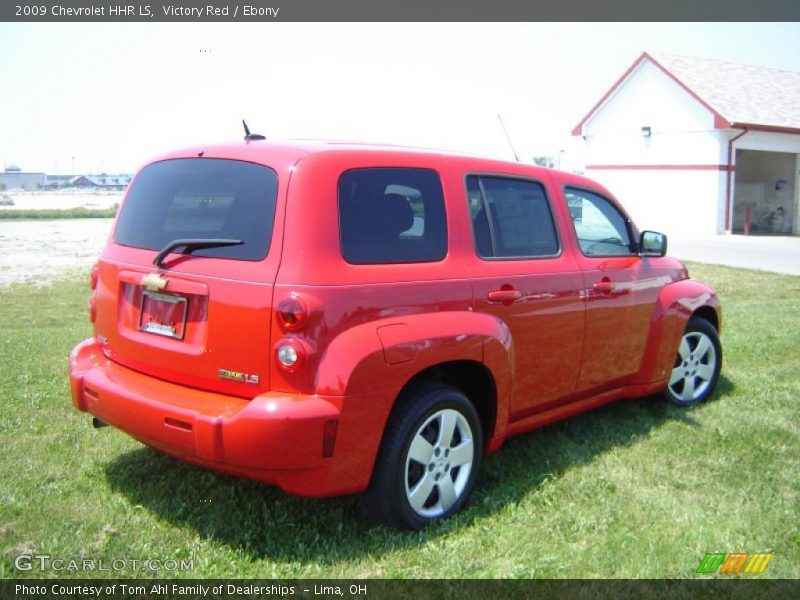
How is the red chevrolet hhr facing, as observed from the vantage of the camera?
facing away from the viewer and to the right of the viewer

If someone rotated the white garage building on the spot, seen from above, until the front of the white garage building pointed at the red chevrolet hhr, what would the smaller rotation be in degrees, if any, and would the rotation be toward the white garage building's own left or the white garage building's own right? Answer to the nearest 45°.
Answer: approximately 45° to the white garage building's own right
